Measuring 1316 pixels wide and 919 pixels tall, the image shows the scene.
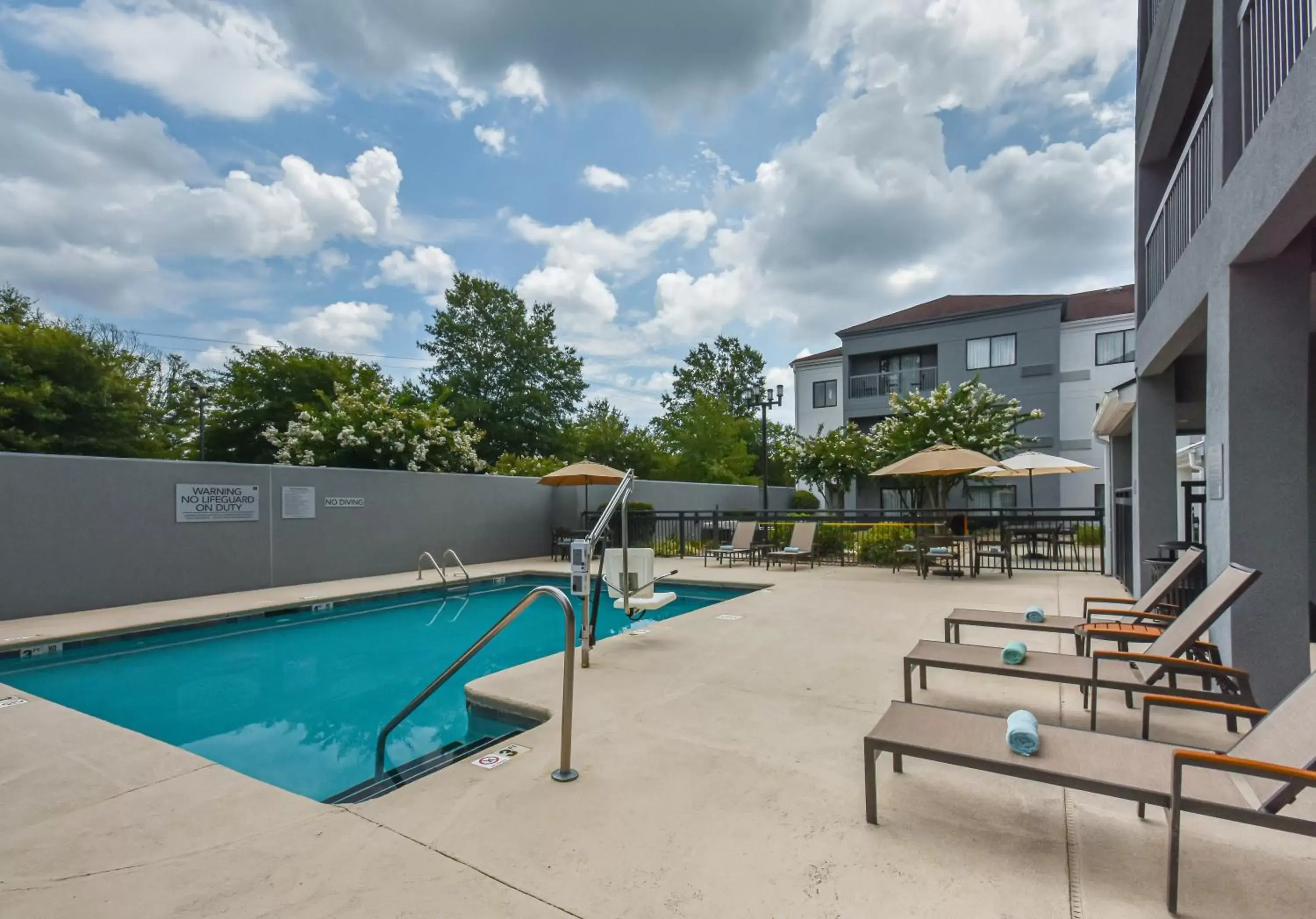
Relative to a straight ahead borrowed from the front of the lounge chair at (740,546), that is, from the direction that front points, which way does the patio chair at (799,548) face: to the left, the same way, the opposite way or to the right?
the same way

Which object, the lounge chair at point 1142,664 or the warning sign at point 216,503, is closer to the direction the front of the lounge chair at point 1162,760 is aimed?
the warning sign

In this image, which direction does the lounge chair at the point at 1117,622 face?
to the viewer's left

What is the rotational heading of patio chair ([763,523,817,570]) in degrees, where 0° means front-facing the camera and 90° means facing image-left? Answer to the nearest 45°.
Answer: approximately 45°

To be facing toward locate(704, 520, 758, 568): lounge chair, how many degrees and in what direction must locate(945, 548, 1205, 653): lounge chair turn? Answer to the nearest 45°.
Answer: approximately 45° to its right

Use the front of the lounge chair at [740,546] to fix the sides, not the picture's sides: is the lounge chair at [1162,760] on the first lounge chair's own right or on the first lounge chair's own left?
on the first lounge chair's own left

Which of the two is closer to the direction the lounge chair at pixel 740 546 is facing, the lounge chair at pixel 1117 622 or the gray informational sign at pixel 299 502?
the gray informational sign

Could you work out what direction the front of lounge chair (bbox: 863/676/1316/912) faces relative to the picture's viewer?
facing to the left of the viewer

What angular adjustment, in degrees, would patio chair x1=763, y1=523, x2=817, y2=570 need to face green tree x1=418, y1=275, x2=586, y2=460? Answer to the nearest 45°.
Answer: approximately 90° to its right

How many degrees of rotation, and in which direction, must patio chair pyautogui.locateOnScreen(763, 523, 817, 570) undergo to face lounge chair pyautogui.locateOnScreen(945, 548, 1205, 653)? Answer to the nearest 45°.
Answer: approximately 45° to its left

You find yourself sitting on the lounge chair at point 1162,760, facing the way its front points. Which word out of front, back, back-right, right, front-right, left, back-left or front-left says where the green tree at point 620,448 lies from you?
front-right

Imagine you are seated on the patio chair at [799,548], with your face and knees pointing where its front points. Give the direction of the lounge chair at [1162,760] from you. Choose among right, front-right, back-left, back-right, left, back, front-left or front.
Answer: front-left

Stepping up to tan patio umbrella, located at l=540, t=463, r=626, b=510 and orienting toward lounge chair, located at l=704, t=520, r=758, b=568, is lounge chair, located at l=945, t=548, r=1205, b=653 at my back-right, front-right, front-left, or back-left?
front-right

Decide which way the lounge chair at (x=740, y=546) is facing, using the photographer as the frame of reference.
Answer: facing the viewer and to the left of the viewer

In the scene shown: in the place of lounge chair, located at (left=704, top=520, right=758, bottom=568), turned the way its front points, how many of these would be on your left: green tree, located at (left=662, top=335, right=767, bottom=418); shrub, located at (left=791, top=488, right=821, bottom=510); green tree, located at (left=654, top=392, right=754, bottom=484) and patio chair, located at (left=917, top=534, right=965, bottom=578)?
1
